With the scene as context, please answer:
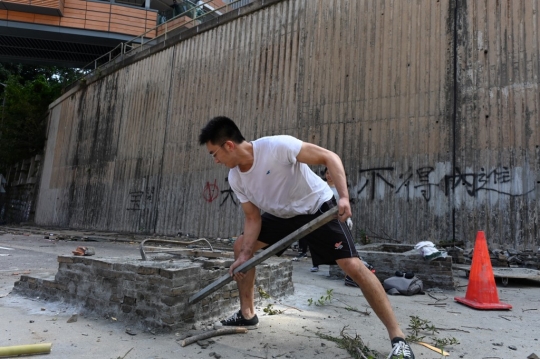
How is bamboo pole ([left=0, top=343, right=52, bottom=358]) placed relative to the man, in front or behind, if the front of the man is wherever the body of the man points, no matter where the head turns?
in front

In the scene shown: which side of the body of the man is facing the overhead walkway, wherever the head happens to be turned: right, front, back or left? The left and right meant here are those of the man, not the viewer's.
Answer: right

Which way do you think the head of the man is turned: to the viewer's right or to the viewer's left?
to the viewer's left

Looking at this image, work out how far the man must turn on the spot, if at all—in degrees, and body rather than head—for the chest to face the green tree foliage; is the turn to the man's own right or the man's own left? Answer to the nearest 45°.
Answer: approximately 90° to the man's own right

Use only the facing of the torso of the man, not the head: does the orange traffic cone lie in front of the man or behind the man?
behind
